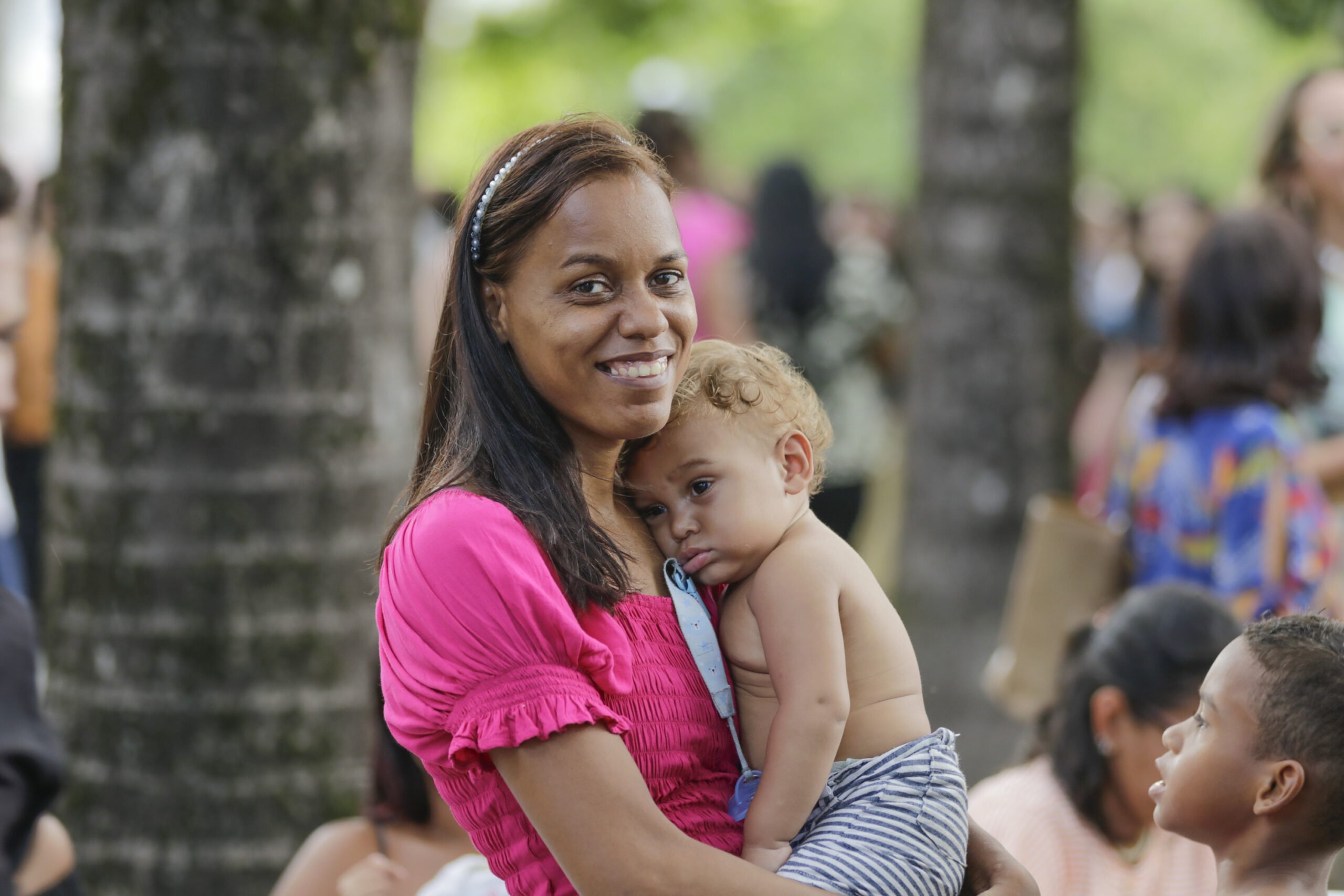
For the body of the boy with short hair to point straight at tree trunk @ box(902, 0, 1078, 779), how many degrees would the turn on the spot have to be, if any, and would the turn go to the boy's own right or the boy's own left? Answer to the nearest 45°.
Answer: approximately 90° to the boy's own right

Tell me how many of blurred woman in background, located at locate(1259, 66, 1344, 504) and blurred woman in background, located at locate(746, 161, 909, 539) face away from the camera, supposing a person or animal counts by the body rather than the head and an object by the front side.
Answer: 1

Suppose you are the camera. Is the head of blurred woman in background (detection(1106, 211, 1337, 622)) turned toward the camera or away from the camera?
away from the camera

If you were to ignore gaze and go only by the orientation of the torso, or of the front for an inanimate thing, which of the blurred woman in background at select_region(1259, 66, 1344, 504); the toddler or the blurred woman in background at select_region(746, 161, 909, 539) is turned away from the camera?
the blurred woman in background at select_region(746, 161, 909, 539)

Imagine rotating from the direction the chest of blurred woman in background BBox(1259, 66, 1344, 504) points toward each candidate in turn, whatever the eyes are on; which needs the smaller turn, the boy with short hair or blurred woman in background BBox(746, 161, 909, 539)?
the boy with short hair

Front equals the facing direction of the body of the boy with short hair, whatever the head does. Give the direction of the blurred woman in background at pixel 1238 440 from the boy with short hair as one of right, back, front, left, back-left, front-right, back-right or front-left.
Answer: right

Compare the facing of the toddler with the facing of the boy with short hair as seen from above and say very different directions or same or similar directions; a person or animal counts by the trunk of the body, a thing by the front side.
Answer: same or similar directions

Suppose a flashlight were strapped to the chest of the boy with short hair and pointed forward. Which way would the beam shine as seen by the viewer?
to the viewer's left

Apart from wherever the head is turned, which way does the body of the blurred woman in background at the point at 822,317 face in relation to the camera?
away from the camera

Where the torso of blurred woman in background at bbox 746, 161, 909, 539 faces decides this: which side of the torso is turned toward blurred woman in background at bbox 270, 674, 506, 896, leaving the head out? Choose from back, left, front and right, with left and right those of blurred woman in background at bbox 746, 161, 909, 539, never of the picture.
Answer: back

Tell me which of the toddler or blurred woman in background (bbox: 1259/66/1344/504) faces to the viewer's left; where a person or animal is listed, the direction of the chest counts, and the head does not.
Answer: the toddler

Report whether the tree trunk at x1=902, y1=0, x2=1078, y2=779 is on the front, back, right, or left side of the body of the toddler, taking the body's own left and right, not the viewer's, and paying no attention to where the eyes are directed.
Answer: right

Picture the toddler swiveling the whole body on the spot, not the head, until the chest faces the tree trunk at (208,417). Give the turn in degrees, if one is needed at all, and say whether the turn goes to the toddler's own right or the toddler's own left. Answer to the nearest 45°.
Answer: approximately 45° to the toddler's own right

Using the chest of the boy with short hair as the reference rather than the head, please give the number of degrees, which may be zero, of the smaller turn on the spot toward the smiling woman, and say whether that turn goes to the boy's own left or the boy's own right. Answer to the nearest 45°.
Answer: approximately 45° to the boy's own left

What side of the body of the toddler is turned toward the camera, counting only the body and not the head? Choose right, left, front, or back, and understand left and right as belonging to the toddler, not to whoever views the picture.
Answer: left
